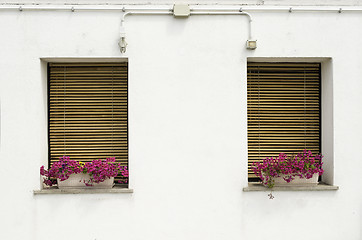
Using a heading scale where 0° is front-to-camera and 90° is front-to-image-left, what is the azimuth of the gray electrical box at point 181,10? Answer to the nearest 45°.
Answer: approximately 0°
